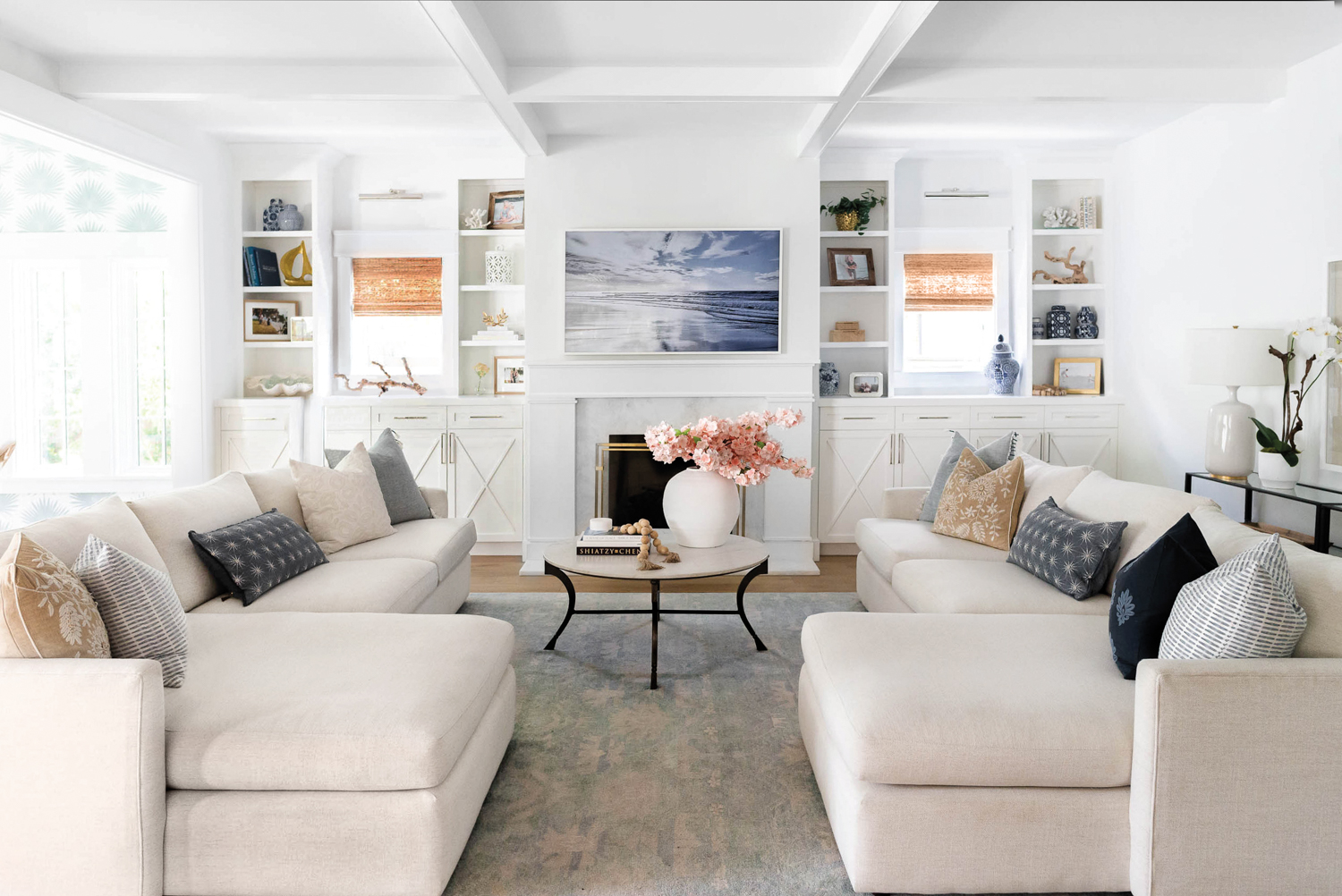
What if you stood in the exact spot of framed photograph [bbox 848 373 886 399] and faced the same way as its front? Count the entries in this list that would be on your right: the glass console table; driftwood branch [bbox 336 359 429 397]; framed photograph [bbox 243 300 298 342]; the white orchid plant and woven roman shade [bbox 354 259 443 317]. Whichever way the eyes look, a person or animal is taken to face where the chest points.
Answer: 3

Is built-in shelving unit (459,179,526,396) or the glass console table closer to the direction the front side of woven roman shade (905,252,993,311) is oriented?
the glass console table

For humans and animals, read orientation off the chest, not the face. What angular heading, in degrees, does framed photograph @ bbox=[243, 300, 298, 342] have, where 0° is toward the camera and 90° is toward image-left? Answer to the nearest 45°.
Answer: approximately 0°

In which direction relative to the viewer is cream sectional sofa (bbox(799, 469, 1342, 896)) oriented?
to the viewer's left

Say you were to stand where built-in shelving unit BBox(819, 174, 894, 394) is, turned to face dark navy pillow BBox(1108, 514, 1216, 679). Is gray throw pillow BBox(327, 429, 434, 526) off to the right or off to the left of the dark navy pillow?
right
